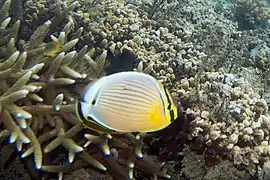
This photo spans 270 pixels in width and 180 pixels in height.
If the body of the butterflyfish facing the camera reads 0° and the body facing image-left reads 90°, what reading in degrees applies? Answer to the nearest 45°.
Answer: approximately 270°

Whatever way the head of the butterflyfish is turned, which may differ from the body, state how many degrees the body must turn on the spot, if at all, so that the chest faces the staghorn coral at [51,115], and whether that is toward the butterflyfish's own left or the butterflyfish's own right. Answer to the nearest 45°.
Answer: approximately 135° to the butterflyfish's own left
